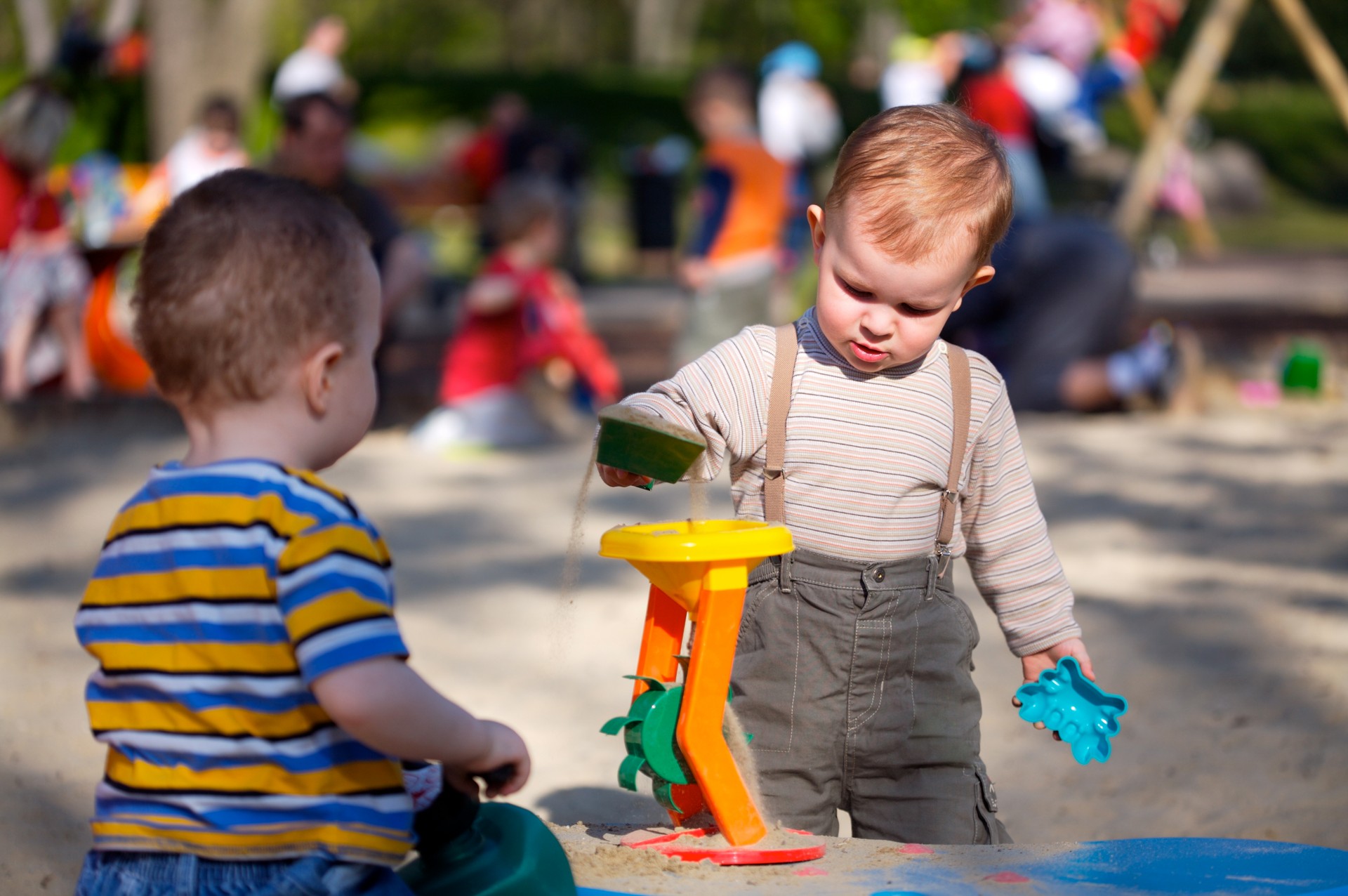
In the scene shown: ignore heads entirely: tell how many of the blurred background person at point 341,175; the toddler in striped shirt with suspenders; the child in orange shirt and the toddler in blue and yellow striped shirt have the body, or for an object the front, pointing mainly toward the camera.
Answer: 2

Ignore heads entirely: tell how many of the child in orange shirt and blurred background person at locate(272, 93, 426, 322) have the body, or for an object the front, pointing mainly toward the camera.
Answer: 1

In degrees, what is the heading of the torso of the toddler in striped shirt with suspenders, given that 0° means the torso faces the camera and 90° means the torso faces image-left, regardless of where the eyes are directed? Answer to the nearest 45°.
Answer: approximately 0°

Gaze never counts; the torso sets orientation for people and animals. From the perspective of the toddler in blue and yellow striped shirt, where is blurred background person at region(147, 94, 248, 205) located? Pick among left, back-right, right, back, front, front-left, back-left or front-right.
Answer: front-left

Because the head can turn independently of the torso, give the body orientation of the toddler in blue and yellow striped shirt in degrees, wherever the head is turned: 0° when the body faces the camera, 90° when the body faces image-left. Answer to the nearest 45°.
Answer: approximately 225°

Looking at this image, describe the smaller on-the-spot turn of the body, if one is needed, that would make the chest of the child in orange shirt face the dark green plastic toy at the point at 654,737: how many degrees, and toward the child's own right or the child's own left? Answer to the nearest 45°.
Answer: approximately 135° to the child's own left

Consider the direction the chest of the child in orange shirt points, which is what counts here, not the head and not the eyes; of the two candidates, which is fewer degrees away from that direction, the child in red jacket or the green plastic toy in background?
the child in red jacket

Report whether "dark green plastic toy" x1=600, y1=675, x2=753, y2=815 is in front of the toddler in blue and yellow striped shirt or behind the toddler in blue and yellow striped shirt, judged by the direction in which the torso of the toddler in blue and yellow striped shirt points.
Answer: in front

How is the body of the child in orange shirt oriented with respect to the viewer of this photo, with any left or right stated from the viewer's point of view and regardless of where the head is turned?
facing away from the viewer and to the left of the viewer

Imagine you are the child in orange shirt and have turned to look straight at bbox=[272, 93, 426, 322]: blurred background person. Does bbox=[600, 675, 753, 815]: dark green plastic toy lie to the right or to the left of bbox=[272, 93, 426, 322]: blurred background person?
left

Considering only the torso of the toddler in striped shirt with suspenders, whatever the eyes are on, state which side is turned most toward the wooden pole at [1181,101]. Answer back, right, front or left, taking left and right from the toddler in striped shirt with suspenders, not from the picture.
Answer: back

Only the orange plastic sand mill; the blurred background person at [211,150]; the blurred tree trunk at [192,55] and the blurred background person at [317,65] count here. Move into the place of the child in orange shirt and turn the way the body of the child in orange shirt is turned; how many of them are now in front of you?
3

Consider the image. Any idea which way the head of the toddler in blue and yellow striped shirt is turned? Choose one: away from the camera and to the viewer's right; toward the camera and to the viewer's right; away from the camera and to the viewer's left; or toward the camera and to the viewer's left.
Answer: away from the camera and to the viewer's right
